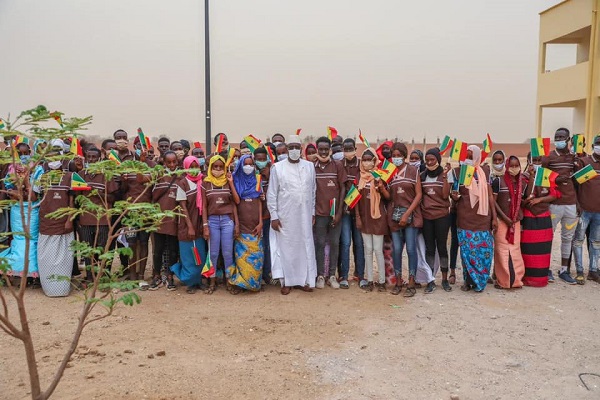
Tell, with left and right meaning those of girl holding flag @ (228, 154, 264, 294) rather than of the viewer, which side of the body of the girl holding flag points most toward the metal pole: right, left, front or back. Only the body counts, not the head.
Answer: back

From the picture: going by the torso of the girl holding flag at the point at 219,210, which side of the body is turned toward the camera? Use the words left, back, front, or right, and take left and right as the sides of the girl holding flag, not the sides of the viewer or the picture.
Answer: front

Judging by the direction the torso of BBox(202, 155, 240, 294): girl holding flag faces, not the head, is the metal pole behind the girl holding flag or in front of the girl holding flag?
behind

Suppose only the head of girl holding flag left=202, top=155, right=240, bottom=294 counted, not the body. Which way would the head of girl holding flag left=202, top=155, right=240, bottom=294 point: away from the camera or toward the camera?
toward the camera

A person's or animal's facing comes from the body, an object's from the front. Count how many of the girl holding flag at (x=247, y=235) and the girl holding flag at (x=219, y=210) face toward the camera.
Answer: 2

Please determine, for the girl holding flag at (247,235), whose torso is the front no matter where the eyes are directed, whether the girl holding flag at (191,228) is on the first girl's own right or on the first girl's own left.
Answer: on the first girl's own right

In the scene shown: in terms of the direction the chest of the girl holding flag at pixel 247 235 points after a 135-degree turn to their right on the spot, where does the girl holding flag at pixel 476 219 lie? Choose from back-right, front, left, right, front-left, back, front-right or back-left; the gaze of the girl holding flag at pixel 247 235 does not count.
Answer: back-right

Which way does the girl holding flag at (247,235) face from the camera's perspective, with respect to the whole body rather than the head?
toward the camera

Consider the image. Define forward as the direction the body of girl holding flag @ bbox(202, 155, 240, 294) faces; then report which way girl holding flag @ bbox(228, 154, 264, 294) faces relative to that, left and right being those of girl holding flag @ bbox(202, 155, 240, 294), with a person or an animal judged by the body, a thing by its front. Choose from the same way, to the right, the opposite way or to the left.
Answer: the same way

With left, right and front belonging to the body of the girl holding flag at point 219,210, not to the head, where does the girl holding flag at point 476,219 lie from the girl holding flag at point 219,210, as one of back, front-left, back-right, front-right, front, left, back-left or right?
left
